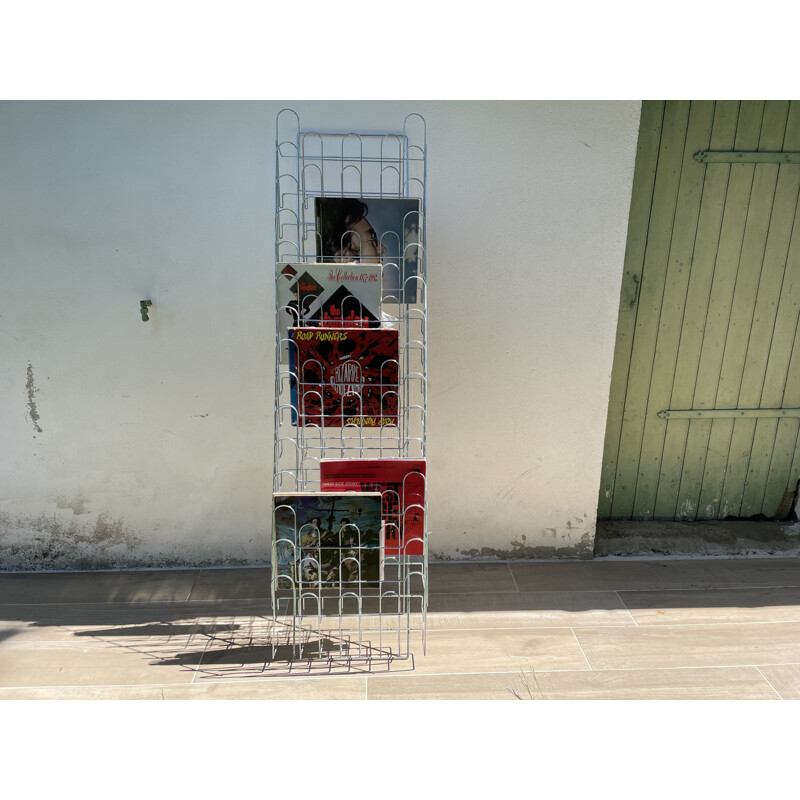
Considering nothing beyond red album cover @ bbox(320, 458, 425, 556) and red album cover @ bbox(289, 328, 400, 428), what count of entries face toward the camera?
2

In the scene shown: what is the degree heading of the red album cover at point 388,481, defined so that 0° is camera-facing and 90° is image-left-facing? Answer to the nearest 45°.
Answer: approximately 0°

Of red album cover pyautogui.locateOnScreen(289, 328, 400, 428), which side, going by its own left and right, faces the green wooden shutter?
left

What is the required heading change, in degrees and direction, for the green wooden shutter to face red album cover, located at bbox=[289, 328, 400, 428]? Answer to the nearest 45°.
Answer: approximately 45° to its right

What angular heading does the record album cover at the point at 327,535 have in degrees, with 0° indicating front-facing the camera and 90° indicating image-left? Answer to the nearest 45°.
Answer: approximately 0°
